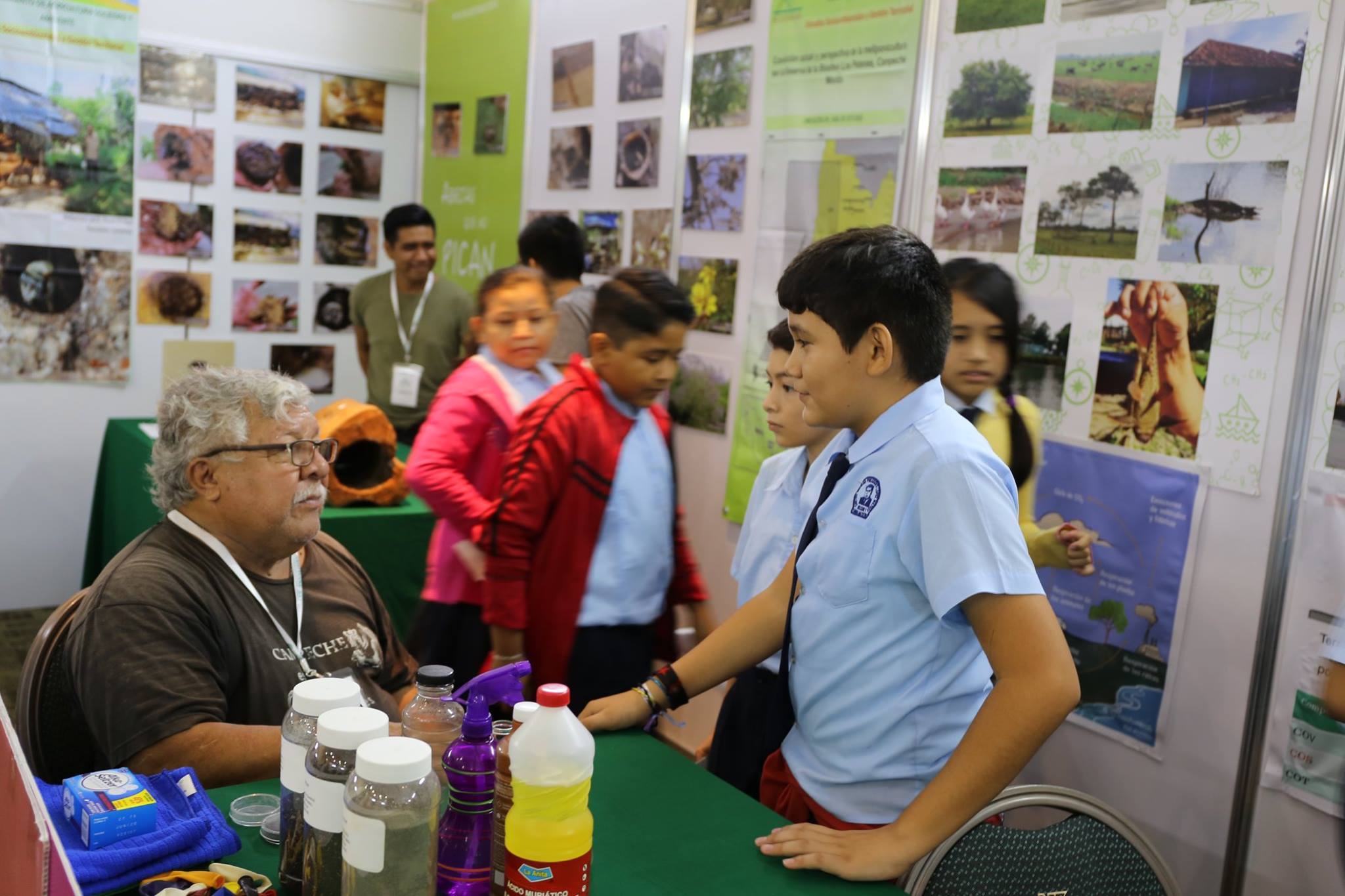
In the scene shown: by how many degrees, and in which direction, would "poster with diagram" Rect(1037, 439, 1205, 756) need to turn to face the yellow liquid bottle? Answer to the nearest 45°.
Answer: approximately 45° to its left

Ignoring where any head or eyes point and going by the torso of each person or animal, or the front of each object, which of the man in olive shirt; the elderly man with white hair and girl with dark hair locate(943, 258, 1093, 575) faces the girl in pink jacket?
the man in olive shirt

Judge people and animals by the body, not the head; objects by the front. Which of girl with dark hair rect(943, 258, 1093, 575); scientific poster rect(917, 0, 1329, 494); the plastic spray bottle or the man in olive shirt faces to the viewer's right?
the plastic spray bottle

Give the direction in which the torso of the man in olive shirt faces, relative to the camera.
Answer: toward the camera

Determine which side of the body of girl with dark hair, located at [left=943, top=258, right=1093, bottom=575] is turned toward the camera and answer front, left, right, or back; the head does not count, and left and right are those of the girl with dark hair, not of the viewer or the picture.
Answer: front

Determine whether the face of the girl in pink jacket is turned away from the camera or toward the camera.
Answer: toward the camera

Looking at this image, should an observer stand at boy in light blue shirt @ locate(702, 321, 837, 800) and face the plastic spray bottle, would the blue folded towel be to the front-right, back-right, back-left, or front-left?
front-right

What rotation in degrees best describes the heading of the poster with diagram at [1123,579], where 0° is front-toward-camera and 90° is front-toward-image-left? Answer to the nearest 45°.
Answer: approximately 45°

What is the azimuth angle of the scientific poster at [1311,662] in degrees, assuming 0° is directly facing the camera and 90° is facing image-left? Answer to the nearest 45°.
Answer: approximately 45°

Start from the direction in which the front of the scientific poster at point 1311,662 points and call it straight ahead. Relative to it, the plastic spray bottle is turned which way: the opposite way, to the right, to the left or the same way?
the opposite way

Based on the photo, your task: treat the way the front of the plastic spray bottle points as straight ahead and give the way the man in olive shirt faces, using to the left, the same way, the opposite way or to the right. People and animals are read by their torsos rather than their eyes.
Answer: to the right

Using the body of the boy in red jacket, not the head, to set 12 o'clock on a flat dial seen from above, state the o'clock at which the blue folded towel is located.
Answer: The blue folded towel is roughly at 2 o'clock from the boy in red jacket.

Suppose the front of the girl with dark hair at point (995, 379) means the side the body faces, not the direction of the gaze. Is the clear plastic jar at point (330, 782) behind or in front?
in front

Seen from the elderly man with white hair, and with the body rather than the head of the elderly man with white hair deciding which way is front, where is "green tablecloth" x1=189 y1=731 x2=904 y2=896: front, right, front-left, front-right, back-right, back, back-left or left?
front

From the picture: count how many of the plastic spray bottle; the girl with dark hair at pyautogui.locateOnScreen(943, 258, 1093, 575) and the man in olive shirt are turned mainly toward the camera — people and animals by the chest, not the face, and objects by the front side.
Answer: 2

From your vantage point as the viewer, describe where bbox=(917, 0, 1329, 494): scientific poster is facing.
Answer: facing the viewer and to the left of the viewer
